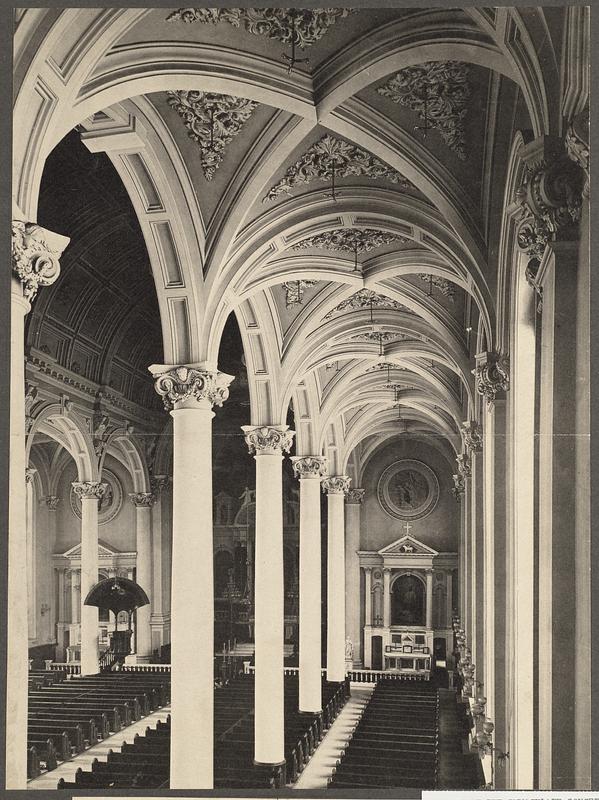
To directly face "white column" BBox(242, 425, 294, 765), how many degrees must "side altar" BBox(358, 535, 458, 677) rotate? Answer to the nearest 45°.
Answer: approximately 45° to its right

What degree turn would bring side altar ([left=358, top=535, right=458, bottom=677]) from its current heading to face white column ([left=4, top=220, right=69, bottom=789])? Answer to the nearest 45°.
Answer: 0° — it already faces it

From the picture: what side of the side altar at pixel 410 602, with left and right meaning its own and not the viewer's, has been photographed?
front

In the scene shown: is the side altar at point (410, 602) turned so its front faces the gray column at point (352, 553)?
no
